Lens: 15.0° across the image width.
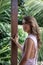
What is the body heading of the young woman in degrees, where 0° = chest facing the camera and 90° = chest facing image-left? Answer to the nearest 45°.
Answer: approximately 90°
